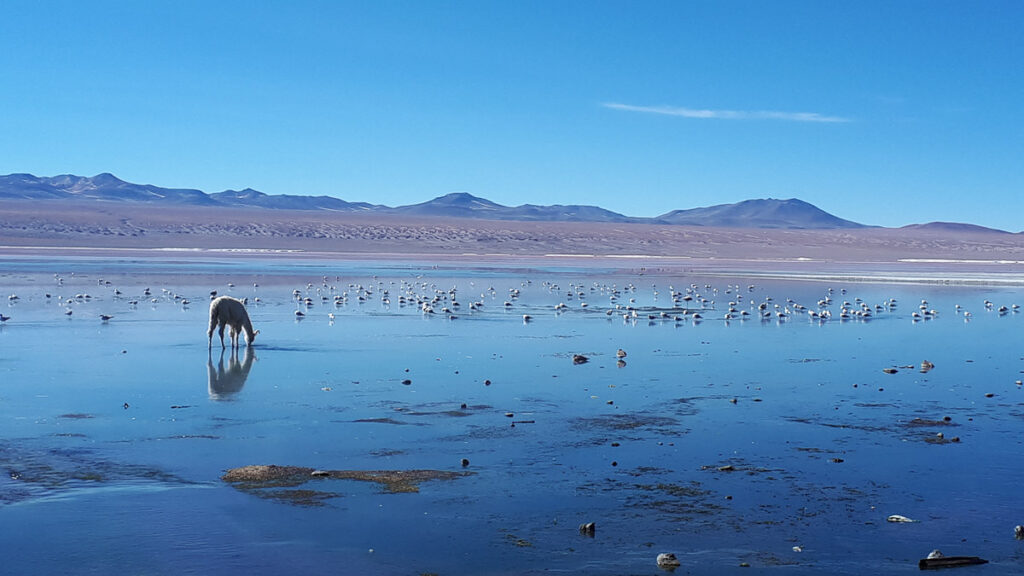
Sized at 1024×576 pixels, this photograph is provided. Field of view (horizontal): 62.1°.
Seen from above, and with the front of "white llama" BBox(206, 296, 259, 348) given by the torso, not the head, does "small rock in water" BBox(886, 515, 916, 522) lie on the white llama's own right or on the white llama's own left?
on the white llama's own right

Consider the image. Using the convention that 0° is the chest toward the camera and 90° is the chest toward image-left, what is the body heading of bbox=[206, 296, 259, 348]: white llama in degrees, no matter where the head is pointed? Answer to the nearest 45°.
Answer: approximately 270°

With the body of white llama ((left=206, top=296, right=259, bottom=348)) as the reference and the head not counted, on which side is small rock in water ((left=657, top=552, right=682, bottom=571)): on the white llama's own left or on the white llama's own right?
on the white llama's own right
